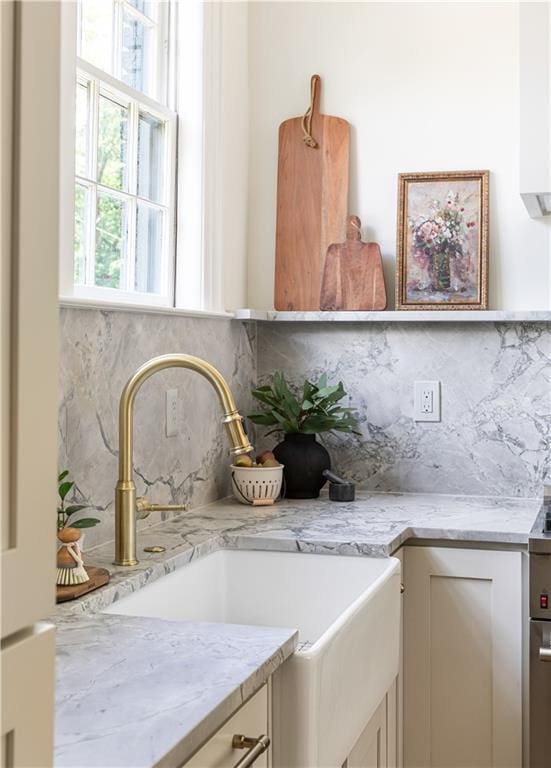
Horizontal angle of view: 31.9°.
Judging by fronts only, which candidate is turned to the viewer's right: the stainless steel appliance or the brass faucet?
the brass faucet

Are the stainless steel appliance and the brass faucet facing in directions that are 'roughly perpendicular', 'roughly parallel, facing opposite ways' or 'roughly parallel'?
roughly perpendicular

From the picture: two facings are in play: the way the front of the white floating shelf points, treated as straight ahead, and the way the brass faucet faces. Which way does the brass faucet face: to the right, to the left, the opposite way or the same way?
to the left

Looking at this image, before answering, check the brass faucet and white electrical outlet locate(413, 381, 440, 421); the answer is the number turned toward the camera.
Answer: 1

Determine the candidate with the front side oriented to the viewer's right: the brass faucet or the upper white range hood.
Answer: the brass faucet

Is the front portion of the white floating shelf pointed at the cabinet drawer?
yes
